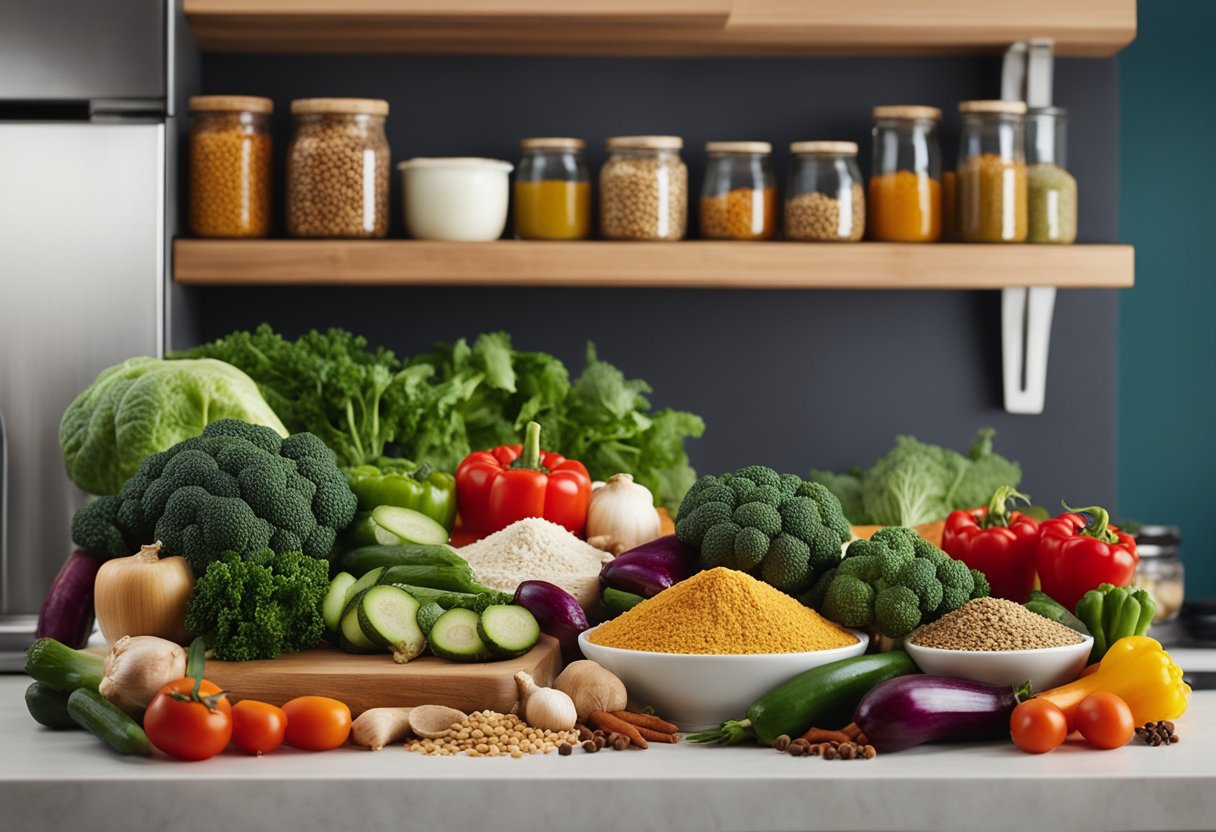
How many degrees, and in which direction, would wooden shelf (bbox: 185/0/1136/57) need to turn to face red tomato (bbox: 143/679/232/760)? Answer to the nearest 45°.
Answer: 0° — it already faces it

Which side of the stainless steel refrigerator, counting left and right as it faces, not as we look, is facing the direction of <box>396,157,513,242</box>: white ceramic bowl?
left

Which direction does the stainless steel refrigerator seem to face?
toward the camera

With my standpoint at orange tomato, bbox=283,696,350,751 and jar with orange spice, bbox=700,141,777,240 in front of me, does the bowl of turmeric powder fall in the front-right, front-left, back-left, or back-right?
front-right

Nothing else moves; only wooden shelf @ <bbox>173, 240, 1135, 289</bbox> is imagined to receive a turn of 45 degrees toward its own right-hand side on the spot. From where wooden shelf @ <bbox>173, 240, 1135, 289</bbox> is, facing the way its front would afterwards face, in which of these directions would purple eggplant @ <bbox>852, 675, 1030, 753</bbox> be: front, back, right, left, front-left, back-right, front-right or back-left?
front-left

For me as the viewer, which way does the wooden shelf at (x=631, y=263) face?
facing the viewer

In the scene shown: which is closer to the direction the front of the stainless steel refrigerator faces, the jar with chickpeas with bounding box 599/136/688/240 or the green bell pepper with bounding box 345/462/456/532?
the green bell pepper

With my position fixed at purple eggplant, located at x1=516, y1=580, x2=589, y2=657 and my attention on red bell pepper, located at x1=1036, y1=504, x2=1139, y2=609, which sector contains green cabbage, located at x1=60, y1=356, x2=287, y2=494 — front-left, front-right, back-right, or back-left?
back-left

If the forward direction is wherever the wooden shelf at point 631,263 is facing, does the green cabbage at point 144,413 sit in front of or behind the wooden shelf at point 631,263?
in front

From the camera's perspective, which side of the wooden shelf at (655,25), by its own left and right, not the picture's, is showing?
front

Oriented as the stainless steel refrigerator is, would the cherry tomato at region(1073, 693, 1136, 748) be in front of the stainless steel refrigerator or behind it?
in front

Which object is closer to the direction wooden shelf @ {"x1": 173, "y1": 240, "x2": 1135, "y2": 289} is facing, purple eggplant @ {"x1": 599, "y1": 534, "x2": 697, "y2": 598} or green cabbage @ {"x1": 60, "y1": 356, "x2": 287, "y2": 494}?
the purple eggplant

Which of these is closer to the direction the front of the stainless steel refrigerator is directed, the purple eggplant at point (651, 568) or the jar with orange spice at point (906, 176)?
the purple eggplant

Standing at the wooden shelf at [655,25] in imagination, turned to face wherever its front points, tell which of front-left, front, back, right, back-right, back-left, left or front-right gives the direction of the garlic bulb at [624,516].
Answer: front

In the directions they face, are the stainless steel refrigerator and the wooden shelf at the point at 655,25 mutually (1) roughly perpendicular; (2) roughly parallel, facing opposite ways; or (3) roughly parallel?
roughly parallel

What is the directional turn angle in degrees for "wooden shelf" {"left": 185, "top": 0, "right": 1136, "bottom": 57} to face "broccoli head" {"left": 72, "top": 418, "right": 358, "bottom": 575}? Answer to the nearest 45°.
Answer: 0° — it already faces it

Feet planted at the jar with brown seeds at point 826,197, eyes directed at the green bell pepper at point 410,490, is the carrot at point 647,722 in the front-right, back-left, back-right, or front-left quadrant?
front-left

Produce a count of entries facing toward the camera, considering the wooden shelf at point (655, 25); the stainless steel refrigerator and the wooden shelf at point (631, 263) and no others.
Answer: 3
